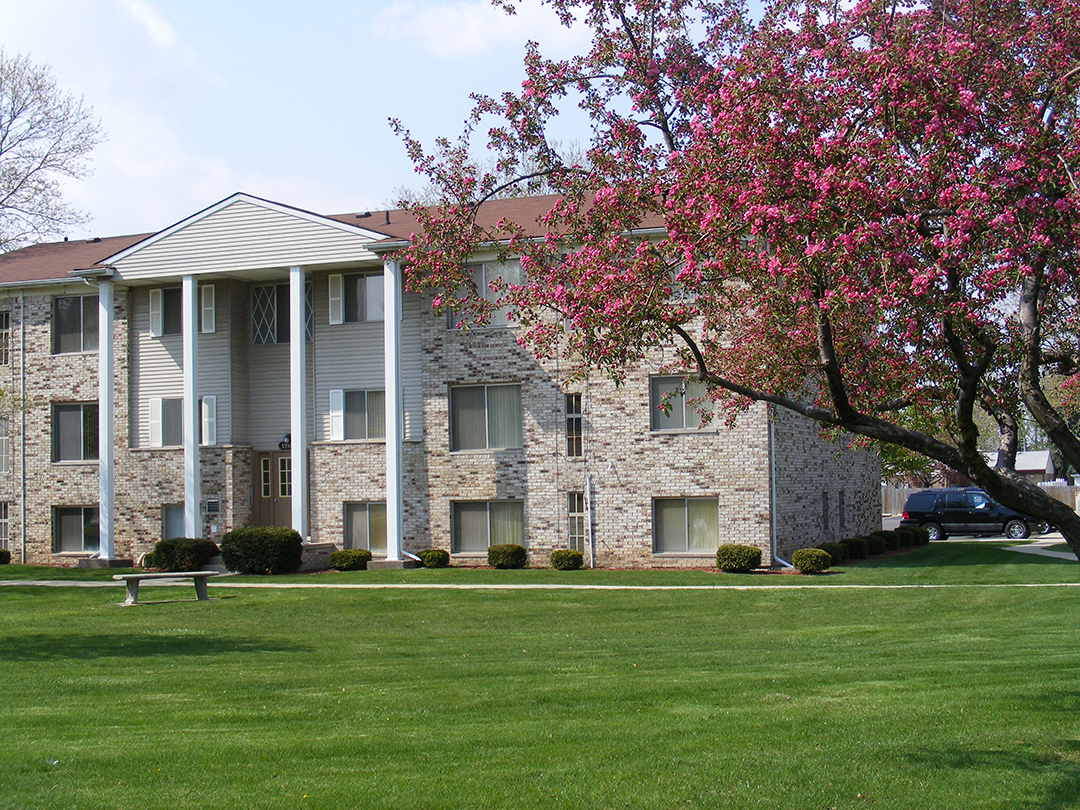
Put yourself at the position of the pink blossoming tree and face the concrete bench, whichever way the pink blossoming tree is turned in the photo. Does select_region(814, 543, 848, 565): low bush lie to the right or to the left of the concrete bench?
right

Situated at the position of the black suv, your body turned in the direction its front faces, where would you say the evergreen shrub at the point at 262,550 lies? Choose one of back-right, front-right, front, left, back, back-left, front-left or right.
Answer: back-right

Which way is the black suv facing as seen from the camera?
to the viewer's right

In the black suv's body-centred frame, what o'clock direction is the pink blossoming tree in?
The pink blossoming tree is roughly at 3 o'clock from the black suv.

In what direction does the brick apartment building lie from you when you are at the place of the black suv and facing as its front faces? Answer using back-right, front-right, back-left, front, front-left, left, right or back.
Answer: back-right

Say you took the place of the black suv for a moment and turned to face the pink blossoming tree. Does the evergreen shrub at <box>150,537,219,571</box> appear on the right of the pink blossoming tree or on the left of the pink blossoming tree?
right

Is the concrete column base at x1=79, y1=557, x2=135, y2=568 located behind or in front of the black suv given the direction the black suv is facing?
behind

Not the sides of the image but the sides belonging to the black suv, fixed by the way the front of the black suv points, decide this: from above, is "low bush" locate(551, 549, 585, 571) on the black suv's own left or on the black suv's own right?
on the black suv's own right

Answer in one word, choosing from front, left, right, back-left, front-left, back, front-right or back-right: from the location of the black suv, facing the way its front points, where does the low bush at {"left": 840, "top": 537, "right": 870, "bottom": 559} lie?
right

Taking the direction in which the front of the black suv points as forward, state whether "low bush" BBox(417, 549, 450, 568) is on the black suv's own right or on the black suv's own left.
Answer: on the black suv's own right
